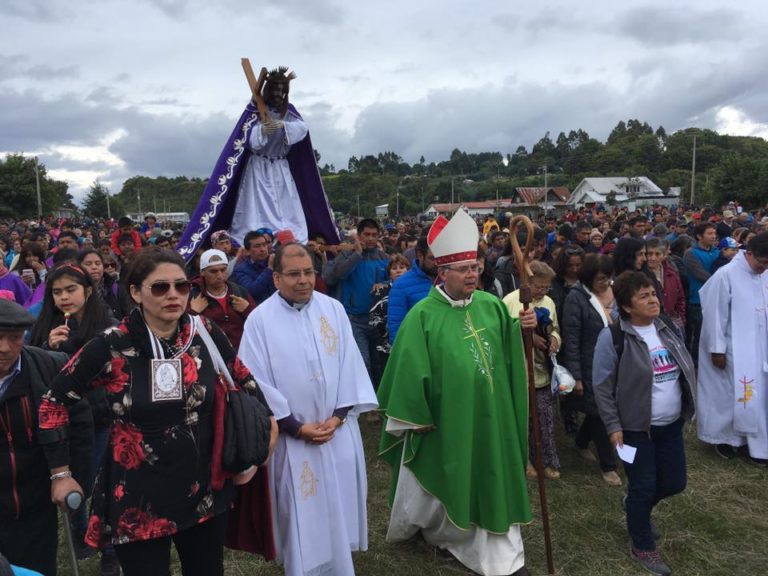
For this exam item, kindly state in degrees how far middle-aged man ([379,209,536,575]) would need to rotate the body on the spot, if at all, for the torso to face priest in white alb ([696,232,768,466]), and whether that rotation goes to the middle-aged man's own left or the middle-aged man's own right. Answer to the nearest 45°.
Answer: approximately 90° to the middle-aged man's own left

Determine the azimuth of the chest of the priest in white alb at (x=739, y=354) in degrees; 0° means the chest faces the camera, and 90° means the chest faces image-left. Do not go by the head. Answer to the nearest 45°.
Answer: approximately 315°

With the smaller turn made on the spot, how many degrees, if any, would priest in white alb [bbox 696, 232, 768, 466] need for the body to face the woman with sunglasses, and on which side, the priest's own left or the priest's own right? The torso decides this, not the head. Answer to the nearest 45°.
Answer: approximately 90° to the priest's own right

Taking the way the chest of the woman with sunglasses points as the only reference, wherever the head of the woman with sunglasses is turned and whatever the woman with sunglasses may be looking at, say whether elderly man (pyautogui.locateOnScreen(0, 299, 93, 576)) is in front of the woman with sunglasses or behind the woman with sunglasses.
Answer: behind

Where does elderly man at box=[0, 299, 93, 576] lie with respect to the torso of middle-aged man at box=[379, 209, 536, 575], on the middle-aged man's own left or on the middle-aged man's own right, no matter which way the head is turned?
on the middle-aged man's own right

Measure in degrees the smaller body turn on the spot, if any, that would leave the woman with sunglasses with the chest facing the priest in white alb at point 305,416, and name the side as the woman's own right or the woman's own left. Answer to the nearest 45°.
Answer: approximately 90° to the woman's own left

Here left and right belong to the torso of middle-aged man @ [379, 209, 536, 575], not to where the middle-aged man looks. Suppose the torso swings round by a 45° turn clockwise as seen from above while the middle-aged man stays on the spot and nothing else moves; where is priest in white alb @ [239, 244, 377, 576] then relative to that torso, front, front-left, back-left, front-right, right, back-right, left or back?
front-right

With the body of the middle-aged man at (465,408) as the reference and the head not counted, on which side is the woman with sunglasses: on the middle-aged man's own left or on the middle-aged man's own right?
on the middle-aged man's own right

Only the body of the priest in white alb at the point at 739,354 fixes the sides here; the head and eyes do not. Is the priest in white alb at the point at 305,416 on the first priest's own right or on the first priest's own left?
on the first priest's own right

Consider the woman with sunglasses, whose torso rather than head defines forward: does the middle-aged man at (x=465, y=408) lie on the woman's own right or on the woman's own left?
on the woman's own left
